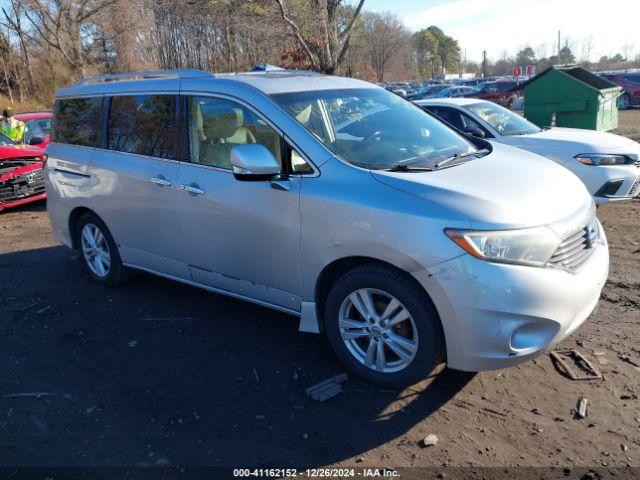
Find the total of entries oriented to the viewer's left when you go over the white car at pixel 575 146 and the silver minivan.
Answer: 0

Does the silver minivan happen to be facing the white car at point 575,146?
no

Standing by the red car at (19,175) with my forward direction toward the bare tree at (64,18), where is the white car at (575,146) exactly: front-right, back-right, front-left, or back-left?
back-right

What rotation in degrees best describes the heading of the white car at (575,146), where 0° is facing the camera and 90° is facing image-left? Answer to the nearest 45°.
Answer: approximately 315°

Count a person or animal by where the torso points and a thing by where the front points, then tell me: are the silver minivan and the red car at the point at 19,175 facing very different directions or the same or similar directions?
same or similar directions

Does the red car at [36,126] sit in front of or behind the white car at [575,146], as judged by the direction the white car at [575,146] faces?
behind

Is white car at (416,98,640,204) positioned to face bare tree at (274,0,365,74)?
no

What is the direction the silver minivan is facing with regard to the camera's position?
facing the viewer and to the right of the viewer

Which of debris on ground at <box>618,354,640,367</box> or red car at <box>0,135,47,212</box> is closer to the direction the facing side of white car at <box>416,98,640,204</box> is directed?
the debris on ground

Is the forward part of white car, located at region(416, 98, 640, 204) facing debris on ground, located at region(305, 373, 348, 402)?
no

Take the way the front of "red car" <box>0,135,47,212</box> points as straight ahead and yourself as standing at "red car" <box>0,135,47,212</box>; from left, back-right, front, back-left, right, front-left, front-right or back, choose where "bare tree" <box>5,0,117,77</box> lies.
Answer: back-left

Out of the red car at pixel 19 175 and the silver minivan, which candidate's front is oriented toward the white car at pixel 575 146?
the red car

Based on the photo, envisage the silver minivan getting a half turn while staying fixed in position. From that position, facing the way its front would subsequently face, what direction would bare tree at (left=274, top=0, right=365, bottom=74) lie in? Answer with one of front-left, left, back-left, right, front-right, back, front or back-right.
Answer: front-right

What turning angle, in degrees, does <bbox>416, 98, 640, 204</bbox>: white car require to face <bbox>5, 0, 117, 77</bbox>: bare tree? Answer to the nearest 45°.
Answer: approximately 180°

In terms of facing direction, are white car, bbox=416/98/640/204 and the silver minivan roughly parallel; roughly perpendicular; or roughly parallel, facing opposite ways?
roughly parallel

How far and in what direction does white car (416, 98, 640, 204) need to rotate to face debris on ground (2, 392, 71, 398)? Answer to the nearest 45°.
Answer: approximately 90° to its right

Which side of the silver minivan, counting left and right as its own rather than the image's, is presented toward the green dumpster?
left

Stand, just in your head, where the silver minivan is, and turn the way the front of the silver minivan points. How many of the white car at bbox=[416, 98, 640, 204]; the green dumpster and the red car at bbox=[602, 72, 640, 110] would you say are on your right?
0

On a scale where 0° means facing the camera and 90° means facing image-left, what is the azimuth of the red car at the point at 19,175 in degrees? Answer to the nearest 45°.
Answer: approximately 315°
